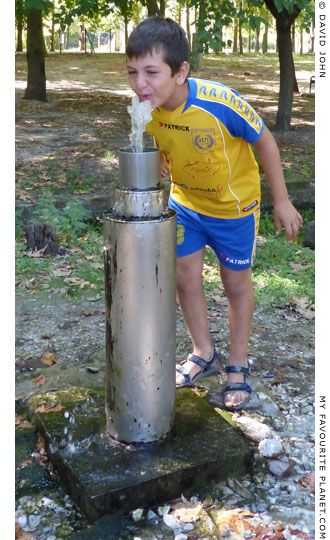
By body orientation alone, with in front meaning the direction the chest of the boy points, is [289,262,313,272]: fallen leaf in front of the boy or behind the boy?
behind

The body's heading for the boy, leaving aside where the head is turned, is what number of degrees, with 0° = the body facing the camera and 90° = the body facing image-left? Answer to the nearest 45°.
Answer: approximately 45°

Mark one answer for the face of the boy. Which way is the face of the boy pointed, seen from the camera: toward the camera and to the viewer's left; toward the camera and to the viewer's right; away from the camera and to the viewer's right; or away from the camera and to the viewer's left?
toward the camera and to the viewer's left

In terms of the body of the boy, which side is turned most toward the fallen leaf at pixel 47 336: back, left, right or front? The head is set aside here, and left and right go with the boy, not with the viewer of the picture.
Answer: right

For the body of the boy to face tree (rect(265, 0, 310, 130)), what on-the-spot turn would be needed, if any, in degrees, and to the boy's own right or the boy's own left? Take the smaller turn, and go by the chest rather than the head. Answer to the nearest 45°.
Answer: approximately 135° to the boy's own right

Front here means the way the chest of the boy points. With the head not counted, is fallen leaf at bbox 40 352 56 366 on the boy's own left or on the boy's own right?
on the boy's own right

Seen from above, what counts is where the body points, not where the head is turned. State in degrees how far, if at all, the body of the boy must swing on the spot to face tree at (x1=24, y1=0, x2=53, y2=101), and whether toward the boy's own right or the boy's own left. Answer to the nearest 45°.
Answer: approximately 135° to the boy's own right
